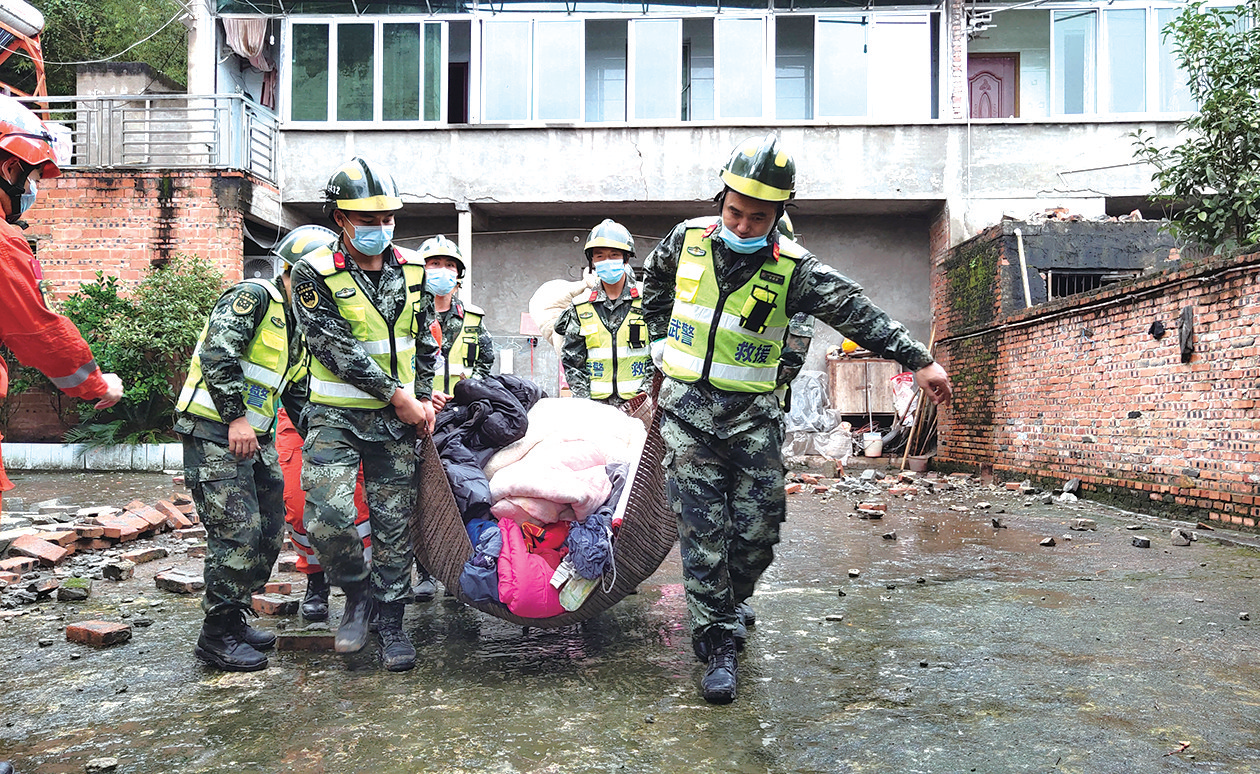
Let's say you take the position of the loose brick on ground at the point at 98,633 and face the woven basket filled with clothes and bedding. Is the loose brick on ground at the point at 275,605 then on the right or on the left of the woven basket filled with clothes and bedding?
left

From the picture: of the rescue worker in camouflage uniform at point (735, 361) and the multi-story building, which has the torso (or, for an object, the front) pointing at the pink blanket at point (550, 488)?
the multi-story building

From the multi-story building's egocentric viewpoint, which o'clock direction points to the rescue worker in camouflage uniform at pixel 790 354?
The rescue worker in camouflage uniform is roughly at 12 o'clock from the multi-story building.

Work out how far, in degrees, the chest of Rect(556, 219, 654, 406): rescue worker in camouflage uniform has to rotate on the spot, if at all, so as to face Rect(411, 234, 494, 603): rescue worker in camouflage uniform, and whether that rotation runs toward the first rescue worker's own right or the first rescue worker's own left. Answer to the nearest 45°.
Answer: approximately 90° to the first rescue worker's own right

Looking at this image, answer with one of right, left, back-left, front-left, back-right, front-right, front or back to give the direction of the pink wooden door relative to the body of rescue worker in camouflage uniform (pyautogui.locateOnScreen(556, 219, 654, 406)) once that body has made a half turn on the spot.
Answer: front-right

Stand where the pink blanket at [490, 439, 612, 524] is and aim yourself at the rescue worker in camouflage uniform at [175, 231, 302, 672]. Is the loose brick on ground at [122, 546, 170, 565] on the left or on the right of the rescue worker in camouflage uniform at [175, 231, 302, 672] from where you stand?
right

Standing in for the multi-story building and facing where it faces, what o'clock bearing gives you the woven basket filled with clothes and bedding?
The woven basket filled with clothes and bedding is roughly at 12 o'clock from the multi-story building.

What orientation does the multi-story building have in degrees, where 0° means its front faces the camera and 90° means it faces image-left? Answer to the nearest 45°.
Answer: approximately 0°

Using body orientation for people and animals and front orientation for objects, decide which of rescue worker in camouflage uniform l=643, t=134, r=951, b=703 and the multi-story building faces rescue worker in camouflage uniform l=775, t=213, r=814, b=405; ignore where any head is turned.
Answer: the multi-story building

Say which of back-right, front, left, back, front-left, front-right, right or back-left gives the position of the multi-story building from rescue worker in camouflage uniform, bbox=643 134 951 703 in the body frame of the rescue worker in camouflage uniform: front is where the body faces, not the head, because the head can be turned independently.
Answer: back

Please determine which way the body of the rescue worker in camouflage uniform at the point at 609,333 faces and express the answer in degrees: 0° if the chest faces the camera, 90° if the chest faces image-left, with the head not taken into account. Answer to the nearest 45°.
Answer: approximately 0°
